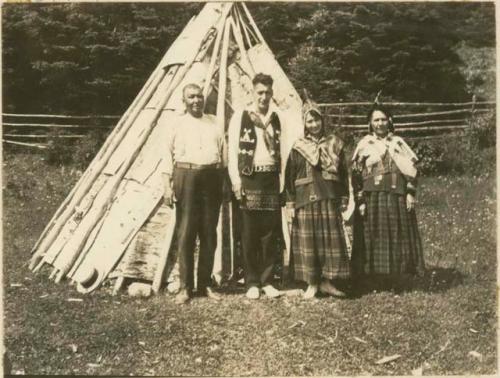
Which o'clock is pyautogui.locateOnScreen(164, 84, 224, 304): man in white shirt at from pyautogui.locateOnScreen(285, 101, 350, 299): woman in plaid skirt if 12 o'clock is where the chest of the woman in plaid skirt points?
The man in white shirt is roughly at 3 o'clock from the woman in plaid skirt.

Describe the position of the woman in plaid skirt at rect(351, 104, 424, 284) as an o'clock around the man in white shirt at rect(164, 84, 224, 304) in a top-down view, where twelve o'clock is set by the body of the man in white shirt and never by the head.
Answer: The woman in plaid skirt is roughly at 9 o'clock from the man in white shirt.

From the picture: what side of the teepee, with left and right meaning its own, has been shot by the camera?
front

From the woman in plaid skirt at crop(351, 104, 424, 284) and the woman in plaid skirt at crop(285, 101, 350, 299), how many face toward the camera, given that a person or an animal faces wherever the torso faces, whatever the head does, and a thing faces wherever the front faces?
2

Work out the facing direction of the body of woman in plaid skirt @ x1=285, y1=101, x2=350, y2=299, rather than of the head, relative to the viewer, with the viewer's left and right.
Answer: facing the viewer

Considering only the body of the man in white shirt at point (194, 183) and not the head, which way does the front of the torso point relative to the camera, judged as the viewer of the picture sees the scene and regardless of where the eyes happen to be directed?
toward the camera

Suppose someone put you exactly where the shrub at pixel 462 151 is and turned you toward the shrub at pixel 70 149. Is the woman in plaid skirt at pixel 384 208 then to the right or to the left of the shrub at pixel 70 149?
left

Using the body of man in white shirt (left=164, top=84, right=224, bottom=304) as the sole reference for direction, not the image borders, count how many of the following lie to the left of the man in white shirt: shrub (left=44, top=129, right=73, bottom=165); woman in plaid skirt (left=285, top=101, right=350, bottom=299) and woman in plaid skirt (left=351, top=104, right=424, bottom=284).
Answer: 2

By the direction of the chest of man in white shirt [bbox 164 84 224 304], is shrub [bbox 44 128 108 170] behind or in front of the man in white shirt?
behind

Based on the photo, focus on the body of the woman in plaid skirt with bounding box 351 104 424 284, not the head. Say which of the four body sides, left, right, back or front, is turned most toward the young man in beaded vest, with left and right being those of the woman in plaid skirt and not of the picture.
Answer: right
